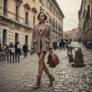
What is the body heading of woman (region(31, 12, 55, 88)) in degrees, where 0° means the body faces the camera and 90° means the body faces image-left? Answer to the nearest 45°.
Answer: approximately 45°
